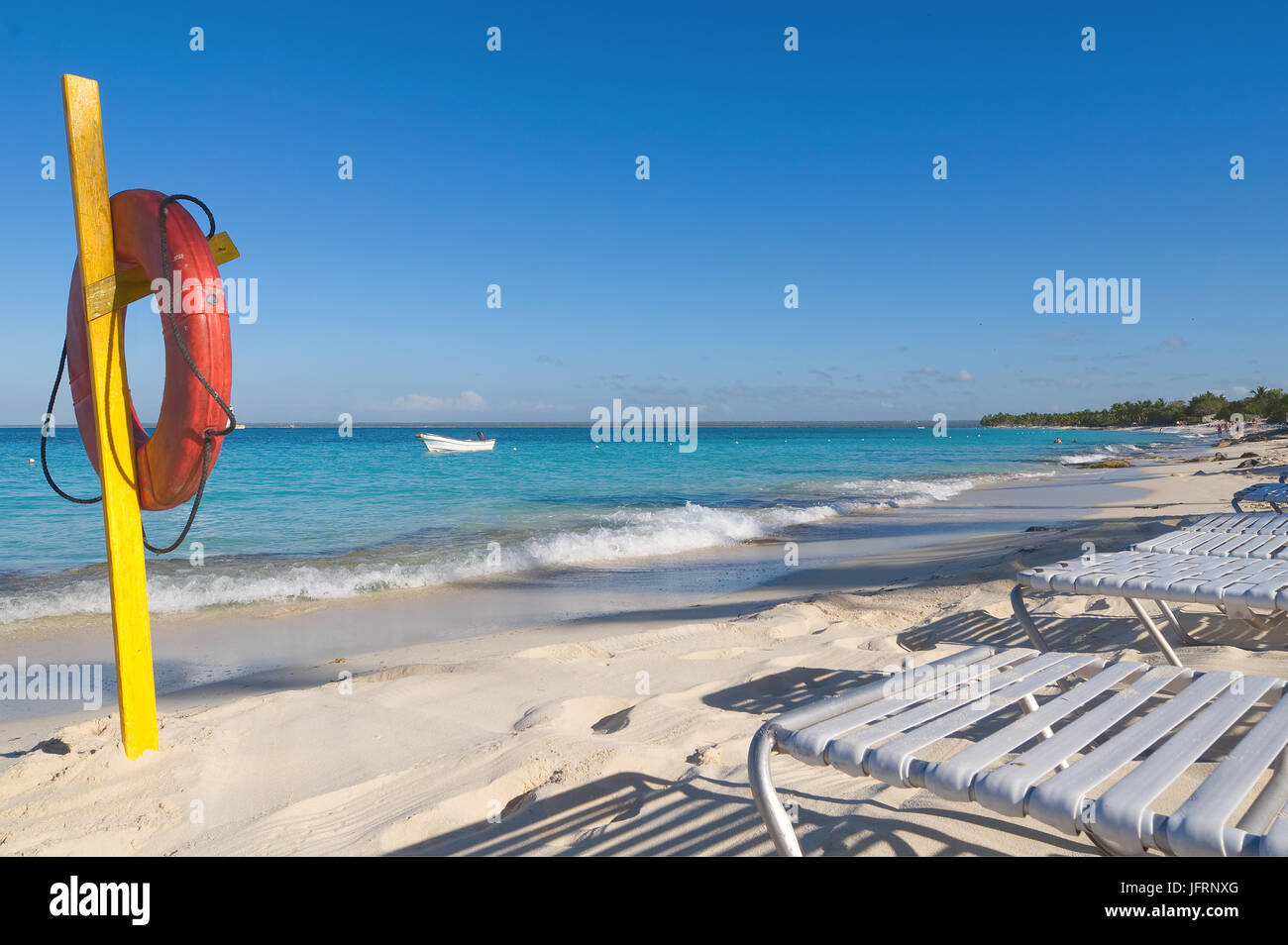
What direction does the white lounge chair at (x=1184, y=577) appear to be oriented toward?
to the viewer's left

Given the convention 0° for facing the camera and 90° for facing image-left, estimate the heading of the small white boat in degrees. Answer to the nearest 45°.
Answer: approximately 90°

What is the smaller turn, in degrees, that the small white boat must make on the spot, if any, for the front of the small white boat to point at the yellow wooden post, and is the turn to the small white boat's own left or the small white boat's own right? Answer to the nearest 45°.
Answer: approximately 90° to the small white boat's own left

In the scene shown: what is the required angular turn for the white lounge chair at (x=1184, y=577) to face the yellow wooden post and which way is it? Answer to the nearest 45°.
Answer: approximately 45° to its left

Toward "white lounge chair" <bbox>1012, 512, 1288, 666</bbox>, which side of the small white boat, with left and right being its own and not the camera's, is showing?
left

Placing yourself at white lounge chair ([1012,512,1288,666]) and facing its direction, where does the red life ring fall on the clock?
The red life ring is roughly at 11 o'clock from the white lounge chair.

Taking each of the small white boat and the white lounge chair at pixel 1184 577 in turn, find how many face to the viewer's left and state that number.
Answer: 2

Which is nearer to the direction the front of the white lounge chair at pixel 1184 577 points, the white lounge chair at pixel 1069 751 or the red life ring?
the red life ring

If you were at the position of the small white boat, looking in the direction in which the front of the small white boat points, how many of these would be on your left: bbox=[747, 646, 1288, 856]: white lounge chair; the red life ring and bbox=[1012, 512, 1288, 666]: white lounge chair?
3

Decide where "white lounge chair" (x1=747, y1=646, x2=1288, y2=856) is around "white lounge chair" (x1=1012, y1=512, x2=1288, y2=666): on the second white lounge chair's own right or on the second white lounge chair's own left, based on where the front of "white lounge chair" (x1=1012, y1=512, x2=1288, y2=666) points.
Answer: on the second white lounge chair's own left
